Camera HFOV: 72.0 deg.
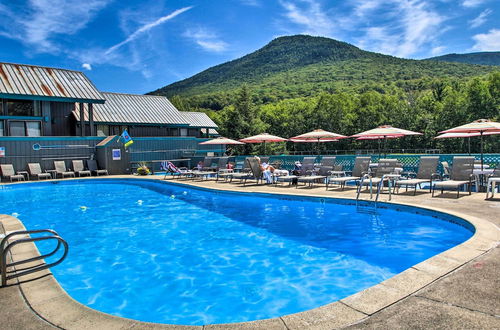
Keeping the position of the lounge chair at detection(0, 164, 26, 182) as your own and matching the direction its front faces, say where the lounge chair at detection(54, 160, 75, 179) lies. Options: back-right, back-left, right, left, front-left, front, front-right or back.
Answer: front-left

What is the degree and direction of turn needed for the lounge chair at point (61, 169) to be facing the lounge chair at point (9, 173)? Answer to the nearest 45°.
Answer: approximately 135° to its right

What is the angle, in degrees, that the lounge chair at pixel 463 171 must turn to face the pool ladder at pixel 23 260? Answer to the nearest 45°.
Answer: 0° — it already faces it

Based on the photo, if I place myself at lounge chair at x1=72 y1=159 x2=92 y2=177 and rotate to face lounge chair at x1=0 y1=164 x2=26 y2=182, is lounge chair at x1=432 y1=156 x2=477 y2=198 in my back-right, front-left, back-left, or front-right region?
back-left

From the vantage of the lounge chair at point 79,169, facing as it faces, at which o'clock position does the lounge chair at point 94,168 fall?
the lounge chair at point 94,168 is roughly at 10 o'clock from the lounge chair at point 79,169.

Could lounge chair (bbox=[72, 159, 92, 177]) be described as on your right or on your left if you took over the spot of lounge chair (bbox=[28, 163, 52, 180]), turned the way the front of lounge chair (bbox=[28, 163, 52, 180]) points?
on your left

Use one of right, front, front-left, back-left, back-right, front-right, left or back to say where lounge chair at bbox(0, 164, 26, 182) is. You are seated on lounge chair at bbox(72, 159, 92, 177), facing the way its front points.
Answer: back-right
